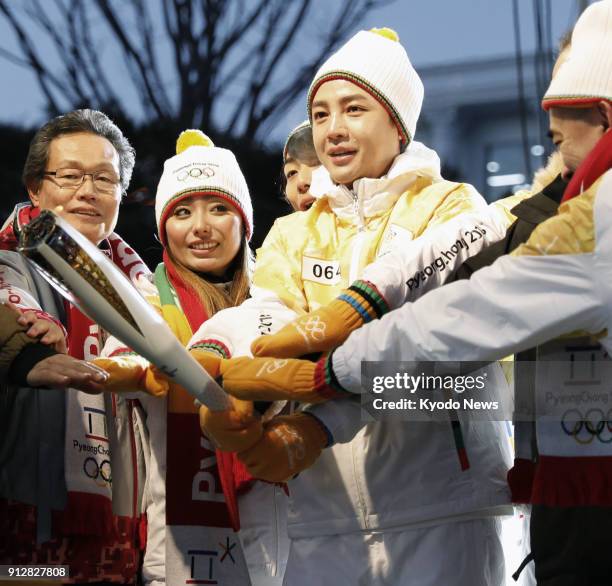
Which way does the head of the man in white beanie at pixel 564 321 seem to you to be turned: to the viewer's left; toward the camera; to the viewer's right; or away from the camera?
to the viewer's left

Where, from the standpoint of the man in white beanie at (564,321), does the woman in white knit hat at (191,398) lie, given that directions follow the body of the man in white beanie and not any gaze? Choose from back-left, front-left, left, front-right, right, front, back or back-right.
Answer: front-right

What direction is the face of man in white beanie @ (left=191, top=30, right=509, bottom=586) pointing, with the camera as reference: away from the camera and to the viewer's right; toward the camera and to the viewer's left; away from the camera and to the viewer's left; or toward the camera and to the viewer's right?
toward the camera and to the viewer's left

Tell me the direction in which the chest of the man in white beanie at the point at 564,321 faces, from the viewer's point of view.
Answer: to the viewer's left
